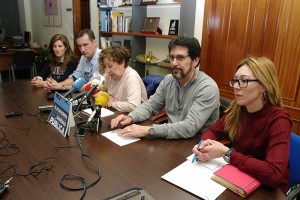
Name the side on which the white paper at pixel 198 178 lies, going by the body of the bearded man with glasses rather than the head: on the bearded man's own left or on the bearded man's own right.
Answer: on the bearded man's own left

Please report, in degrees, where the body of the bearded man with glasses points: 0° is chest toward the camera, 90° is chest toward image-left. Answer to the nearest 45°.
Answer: approximately 45°

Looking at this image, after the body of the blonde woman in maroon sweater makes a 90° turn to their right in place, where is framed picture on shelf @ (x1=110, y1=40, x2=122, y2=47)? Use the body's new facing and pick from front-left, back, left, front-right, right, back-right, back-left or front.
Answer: front

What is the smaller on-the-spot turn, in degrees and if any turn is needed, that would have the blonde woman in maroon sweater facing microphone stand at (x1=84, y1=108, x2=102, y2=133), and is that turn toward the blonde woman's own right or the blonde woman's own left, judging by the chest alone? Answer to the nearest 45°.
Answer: approximately 45° to the blonde woman's own right

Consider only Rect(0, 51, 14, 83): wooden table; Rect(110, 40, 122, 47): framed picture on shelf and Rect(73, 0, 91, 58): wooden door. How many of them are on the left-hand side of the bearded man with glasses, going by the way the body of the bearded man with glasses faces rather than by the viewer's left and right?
0

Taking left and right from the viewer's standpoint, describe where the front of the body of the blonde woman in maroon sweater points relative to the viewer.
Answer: facing the viewer and to the left of the viewer

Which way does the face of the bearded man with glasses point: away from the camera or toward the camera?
toward the camera

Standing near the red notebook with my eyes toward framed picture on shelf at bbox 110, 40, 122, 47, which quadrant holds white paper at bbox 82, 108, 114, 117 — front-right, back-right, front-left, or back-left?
front-left

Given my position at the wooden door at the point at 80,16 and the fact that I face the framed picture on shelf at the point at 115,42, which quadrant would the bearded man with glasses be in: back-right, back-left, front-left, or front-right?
front-right

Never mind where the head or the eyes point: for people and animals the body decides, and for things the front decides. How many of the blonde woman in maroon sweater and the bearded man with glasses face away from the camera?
0

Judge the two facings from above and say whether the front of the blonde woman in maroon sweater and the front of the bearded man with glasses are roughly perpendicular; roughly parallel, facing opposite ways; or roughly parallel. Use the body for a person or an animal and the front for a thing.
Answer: roughly parallel

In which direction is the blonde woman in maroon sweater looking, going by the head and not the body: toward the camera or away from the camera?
toward the camera

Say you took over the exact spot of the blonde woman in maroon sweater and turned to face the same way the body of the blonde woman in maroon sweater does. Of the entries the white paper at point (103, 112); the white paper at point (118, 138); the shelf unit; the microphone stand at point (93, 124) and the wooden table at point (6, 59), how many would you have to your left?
0
